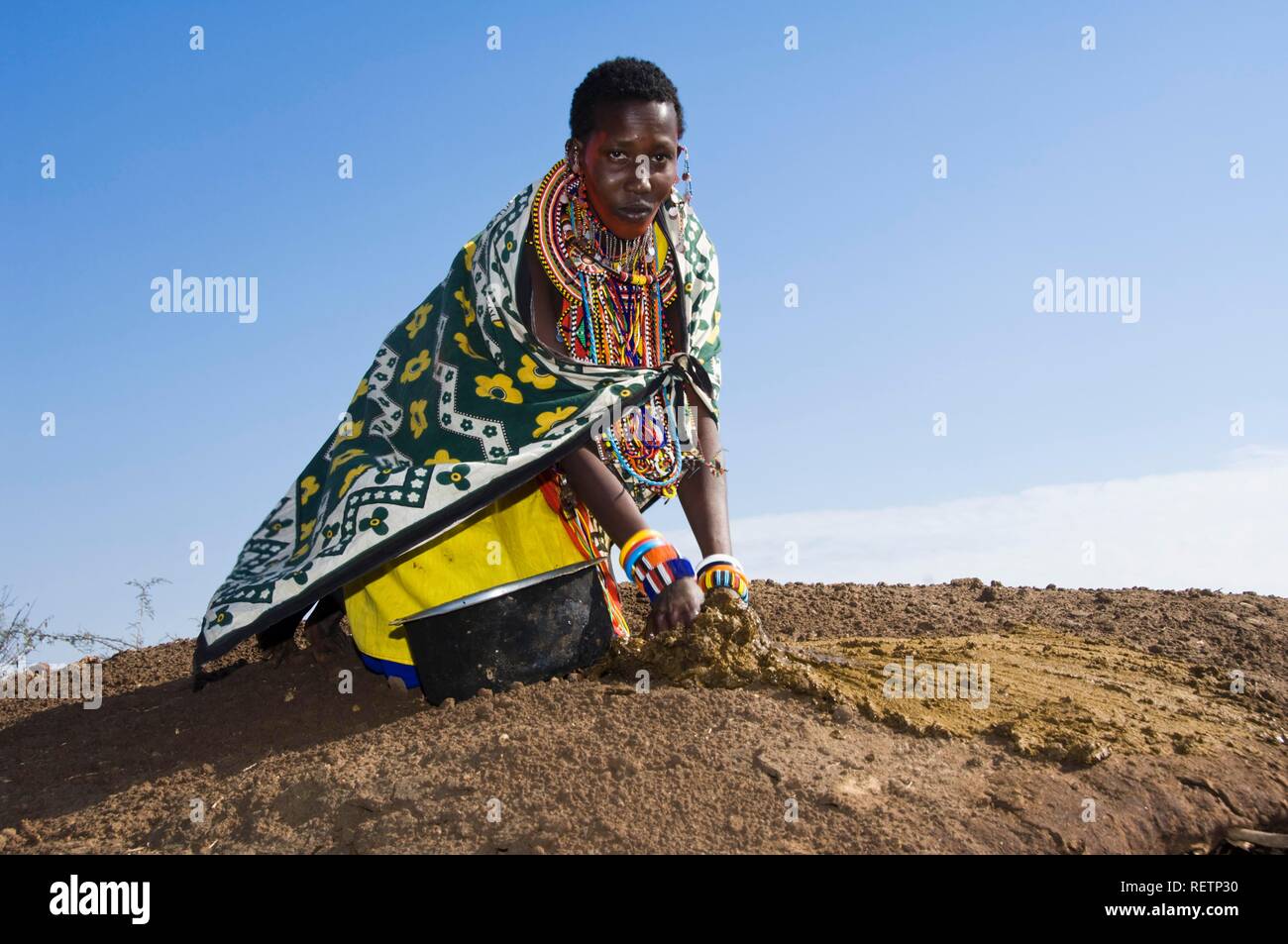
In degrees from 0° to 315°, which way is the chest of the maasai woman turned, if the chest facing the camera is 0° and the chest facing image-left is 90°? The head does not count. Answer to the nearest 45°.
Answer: approximately 315°
